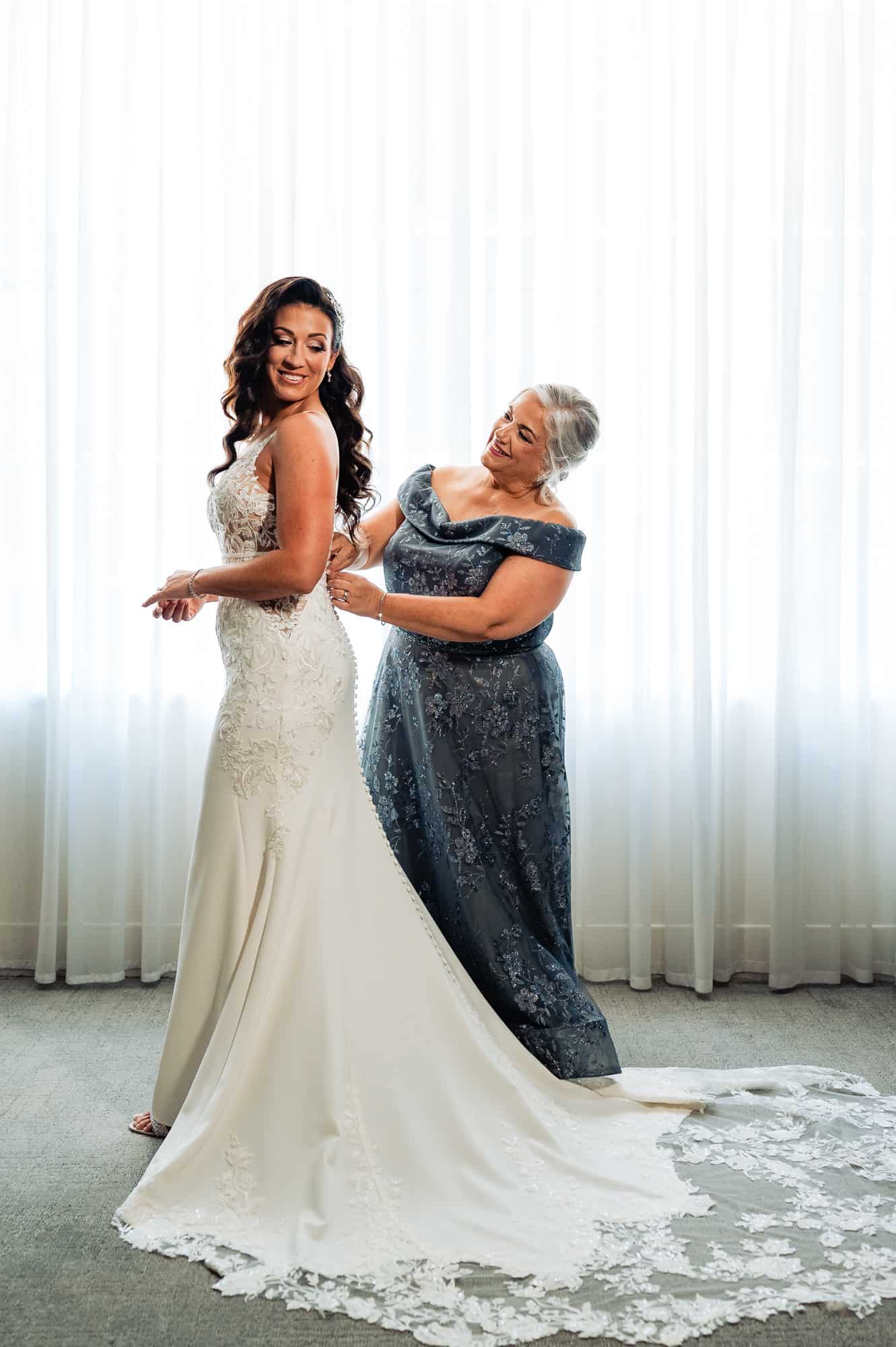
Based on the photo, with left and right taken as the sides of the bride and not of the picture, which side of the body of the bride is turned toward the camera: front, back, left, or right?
left

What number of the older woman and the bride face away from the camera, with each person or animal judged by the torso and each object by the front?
0

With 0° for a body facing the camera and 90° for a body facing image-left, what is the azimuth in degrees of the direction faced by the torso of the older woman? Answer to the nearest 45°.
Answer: approximately 45°

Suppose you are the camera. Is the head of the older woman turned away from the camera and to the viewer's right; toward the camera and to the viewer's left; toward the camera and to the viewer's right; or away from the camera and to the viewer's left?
toward the camera and to the viewer's left
